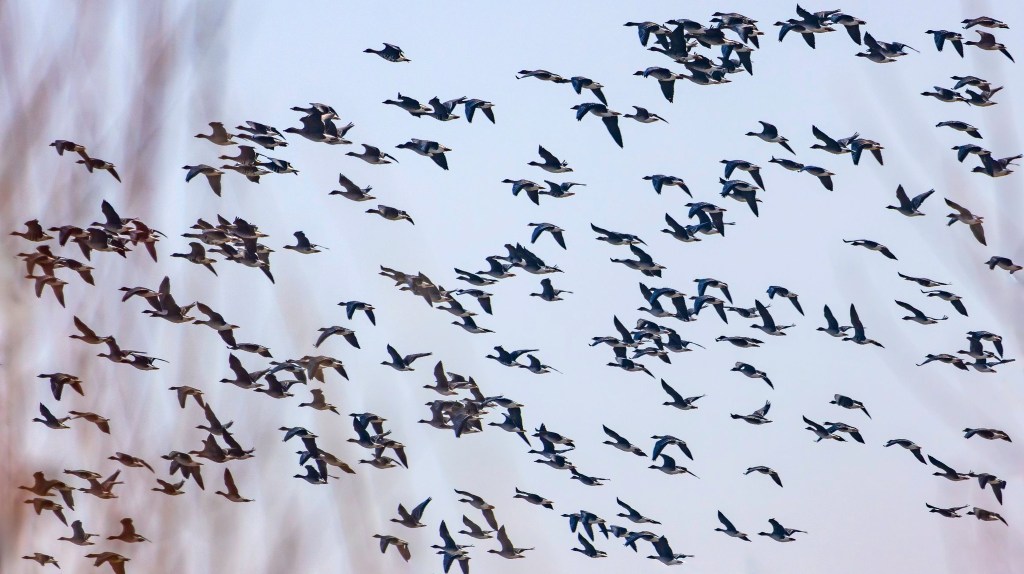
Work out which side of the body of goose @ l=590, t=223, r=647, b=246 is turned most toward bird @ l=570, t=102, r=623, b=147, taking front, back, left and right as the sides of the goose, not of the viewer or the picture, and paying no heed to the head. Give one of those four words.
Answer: left

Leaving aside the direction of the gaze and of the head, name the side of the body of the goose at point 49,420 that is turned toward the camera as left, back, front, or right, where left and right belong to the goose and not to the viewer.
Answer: left

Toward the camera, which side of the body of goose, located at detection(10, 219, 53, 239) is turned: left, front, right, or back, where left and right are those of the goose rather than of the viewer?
left
